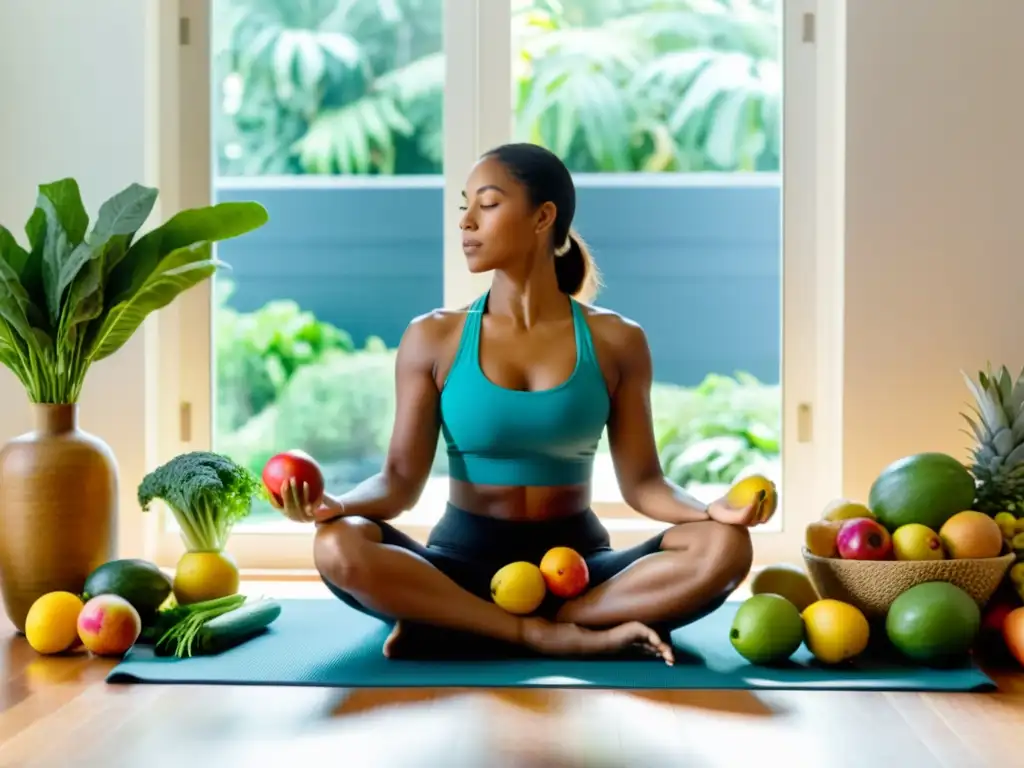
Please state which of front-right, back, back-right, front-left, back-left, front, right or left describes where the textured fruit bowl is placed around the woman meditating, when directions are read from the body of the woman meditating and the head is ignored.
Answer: left

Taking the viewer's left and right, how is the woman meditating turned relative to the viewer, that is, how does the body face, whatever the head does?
facing the viewer

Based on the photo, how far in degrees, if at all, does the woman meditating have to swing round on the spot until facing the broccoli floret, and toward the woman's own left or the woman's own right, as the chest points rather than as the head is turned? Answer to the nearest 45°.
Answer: approximately 90° to the woman's own right

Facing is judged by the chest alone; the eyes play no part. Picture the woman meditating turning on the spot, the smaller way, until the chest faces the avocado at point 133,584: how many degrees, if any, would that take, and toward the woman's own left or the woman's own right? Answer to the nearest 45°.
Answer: approximately 90° to the woman's own right

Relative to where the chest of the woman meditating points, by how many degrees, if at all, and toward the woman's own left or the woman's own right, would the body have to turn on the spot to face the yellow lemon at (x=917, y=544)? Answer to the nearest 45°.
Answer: approximately 90° to the woman's own left

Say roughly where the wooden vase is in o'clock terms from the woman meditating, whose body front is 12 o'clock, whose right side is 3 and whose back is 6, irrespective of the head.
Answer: The wooden vase is roughly at 3 o'clock from the woman meditating.

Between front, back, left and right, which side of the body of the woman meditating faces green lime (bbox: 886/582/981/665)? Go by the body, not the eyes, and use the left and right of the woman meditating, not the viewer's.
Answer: left

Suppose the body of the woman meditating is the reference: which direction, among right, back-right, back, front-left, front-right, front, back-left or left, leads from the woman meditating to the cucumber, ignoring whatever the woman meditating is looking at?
right

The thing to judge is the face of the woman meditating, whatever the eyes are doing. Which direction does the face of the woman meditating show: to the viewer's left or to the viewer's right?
to the viewer's left

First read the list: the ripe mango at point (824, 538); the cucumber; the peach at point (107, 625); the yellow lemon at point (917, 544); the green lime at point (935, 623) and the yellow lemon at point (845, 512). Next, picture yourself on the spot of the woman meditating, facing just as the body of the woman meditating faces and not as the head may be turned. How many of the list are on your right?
2

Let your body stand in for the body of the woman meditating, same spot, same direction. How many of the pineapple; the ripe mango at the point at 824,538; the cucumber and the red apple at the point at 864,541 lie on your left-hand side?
3

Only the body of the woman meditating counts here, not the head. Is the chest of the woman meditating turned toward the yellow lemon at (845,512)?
no

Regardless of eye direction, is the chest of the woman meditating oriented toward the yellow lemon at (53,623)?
no

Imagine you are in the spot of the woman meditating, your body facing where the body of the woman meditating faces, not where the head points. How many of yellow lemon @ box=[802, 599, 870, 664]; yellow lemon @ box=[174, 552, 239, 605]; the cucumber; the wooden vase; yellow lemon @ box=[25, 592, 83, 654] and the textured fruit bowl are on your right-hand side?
4

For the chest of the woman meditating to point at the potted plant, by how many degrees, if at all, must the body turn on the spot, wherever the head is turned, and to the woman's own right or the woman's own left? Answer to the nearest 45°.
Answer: approximately 90° to the woman's own right

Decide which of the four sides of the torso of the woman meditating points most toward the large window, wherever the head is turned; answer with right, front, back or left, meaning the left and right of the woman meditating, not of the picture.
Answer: back

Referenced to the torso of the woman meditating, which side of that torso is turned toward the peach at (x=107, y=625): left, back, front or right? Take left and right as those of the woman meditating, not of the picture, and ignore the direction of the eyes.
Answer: right
